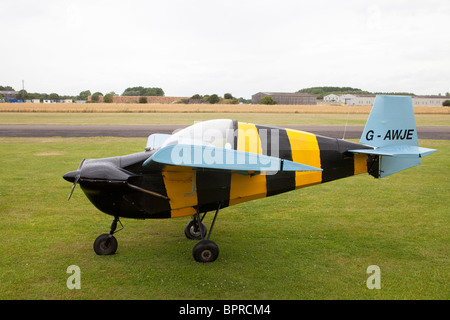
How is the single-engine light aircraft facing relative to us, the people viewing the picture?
facing to the left of the viewer
